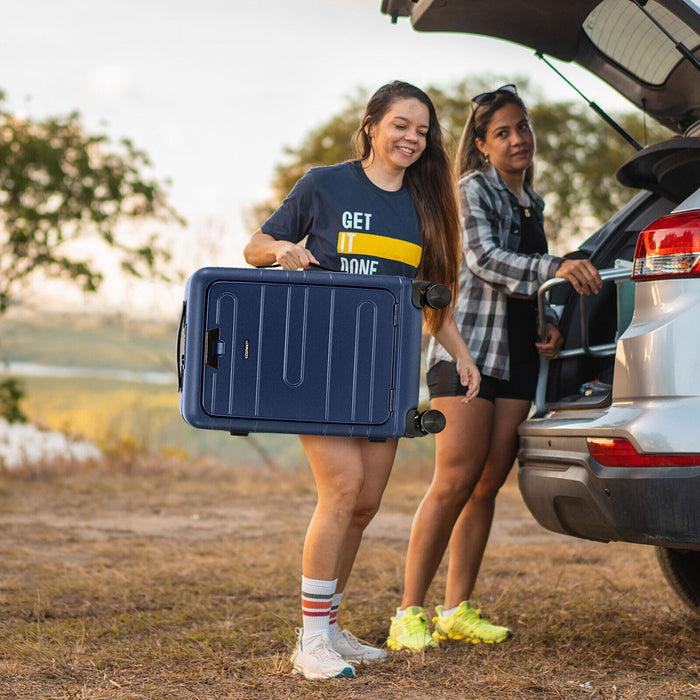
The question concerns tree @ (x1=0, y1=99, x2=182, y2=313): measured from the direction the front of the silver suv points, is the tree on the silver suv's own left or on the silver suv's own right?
on the silver suv's own left

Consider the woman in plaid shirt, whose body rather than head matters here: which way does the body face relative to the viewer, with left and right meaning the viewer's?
facing the viewer and to the right of the viewer

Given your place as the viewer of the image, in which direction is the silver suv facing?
facing away from the viewer and to the right of the viewer

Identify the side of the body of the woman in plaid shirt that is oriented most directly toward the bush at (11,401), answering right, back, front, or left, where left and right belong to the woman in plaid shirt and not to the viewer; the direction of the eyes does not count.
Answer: back

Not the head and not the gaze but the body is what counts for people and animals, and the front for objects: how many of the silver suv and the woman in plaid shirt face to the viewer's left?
0

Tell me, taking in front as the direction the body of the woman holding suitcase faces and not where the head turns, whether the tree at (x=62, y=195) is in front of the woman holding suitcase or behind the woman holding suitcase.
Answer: behind

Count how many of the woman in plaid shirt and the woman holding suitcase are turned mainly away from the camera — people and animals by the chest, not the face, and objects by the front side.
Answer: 0

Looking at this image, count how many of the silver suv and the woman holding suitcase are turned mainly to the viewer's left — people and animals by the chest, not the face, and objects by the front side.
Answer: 0

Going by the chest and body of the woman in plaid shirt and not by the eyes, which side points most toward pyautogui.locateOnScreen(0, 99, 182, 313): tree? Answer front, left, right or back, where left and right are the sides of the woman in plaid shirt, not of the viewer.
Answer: back

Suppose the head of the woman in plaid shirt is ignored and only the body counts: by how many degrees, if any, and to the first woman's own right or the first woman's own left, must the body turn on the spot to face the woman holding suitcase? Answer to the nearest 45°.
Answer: approximately 90° to the first woman's own right

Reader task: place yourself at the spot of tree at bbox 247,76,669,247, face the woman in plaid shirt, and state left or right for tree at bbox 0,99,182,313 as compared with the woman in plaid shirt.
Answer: right

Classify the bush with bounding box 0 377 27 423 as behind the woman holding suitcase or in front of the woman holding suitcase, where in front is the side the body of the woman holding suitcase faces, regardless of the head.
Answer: behind
